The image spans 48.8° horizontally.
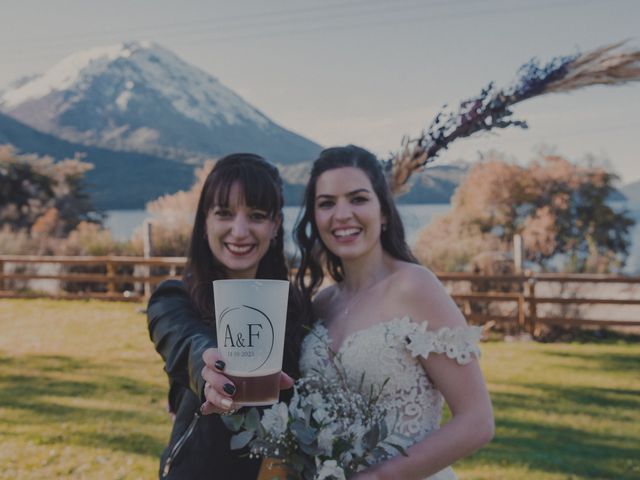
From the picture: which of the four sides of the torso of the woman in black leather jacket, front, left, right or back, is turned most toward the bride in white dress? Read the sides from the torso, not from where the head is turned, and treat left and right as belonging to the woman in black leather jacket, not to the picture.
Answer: left

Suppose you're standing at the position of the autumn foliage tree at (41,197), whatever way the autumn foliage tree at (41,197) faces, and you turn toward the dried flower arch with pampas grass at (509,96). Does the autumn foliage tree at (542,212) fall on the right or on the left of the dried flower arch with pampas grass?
left

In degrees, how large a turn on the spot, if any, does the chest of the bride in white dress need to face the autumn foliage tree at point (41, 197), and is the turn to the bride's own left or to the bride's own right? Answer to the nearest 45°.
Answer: approximately 90° to the bride's own right

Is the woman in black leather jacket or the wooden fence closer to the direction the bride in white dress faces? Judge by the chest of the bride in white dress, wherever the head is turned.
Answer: the woman in black leather jacket

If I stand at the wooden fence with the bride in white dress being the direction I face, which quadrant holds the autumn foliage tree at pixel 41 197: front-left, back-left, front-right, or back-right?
back-right

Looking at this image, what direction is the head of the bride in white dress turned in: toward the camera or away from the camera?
toward the camera

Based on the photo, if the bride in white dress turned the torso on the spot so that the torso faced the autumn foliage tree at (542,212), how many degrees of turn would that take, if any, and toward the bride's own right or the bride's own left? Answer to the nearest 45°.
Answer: approximately 135° to the bride's own right

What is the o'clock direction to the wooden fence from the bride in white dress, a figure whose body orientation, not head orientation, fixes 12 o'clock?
The wooden fence is roughly at 5 o'clock from the bride in white dress.

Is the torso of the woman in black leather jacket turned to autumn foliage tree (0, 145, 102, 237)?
no

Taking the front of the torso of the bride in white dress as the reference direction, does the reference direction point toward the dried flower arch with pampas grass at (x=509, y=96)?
no

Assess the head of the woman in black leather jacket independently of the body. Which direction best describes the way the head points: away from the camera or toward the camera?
toward the camera

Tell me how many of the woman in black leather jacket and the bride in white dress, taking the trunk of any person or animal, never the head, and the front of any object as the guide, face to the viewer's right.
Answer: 0

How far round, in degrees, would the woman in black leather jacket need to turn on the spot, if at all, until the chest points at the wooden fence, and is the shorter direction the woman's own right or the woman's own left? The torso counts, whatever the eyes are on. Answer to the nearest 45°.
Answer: approximately 135° to the woman's own left

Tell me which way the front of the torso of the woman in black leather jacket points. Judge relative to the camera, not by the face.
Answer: toward the camera

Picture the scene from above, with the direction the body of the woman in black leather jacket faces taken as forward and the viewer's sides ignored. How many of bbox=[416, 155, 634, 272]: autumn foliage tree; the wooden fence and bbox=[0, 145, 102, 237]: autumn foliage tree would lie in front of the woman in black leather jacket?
0

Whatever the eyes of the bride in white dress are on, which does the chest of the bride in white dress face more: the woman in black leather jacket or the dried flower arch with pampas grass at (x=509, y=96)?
the woman in black leather jacket
